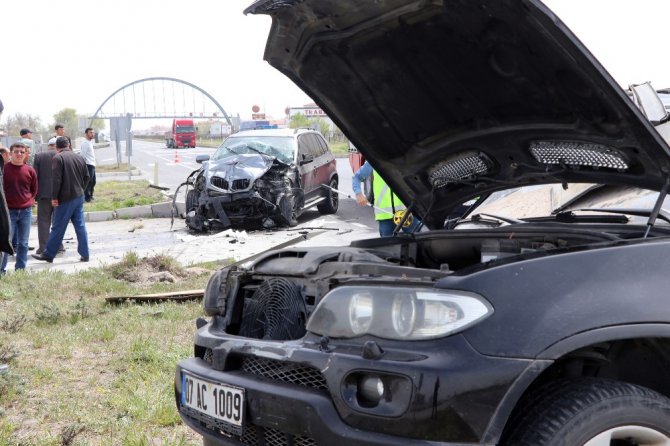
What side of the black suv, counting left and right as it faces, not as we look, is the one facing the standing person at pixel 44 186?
right

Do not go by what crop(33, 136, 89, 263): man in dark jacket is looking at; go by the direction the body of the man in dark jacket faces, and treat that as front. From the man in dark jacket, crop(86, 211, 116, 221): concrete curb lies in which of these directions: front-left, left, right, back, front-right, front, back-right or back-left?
front-right

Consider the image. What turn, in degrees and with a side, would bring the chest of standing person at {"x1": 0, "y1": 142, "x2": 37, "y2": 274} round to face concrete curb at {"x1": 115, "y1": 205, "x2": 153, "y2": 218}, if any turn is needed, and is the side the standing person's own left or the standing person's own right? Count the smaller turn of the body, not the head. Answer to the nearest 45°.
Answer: approximately 180°

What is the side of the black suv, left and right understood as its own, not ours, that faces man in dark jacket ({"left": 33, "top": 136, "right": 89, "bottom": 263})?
right

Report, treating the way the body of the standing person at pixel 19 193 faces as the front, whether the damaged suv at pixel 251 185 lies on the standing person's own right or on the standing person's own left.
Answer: on the standing person's own left

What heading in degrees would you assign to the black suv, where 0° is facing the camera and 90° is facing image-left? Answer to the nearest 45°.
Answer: approximately 45°

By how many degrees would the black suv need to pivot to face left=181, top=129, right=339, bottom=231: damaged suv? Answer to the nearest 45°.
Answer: approximately 135° to its right

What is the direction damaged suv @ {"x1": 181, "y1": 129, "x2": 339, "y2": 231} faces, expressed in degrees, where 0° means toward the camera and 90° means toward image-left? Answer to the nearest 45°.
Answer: approximately 45°

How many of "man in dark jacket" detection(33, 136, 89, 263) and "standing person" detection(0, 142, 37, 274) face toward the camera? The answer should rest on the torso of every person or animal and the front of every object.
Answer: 1

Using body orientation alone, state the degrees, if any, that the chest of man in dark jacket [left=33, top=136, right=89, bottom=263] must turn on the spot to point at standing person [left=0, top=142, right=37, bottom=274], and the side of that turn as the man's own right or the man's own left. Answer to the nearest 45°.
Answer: approximately 90° to the man's own left
